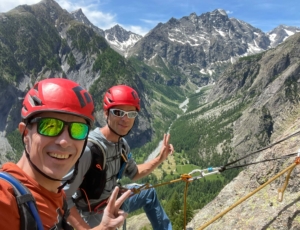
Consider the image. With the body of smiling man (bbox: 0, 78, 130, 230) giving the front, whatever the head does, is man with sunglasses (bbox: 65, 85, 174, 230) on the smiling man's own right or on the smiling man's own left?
on the smiling man's own left

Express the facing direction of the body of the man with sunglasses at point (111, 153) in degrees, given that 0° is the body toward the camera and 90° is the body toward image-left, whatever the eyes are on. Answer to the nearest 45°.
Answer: approximately 315°

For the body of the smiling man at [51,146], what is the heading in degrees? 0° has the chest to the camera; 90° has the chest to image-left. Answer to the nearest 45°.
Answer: approximately 315°

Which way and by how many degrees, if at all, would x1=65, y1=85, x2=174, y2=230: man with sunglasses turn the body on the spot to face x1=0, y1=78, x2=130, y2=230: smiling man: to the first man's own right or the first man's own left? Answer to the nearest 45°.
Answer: approximately 45° to the first man's own right
